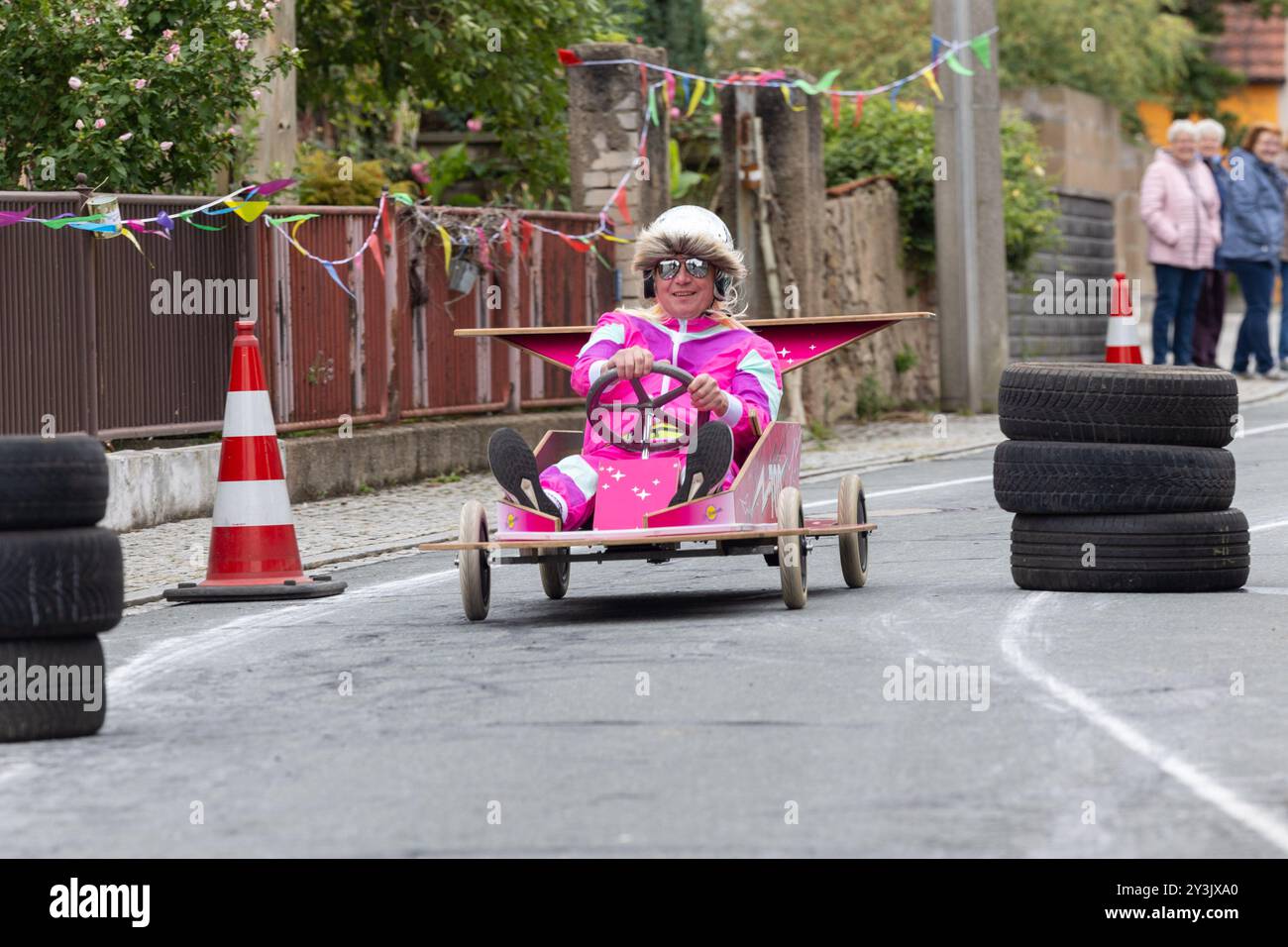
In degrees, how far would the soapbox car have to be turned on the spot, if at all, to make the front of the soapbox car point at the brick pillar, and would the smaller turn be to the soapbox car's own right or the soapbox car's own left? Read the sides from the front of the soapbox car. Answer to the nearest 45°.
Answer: approximately 180°

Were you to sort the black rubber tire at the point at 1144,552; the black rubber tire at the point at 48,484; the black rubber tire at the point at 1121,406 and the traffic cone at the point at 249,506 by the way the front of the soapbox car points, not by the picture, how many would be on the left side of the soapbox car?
2

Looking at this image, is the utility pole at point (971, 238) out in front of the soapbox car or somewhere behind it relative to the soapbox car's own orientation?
behind

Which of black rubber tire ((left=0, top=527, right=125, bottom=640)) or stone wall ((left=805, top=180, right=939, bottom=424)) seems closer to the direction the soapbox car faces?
the black rubber tire

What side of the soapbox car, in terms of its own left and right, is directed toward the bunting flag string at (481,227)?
back

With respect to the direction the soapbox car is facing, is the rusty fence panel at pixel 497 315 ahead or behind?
behind

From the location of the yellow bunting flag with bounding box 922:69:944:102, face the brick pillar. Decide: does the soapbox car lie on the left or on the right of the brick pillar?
left

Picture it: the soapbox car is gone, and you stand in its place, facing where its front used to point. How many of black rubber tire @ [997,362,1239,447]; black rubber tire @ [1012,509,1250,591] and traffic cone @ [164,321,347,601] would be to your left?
2

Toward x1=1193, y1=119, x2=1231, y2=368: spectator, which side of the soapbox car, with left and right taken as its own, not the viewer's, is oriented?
back

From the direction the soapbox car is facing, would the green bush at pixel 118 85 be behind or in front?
behind

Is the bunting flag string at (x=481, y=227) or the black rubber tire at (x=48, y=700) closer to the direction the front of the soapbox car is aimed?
the black rubber tire

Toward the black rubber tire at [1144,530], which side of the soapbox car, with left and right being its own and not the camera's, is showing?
left

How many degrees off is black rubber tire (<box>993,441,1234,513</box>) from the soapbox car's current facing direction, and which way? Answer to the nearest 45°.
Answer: approximately 90° to its left

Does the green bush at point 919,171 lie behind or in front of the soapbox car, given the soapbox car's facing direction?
behind

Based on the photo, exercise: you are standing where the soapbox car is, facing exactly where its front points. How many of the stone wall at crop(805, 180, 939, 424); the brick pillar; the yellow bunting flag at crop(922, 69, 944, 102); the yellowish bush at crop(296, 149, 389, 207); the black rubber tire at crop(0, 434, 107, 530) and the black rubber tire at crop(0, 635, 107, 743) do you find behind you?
4

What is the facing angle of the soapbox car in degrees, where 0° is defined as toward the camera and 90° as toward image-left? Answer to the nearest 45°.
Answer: approximately 0°

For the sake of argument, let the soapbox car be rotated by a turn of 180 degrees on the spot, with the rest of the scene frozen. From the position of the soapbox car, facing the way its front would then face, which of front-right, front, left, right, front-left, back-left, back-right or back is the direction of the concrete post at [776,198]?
front

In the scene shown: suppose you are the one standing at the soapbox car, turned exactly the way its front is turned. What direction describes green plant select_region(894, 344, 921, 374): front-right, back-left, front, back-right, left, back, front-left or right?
back
